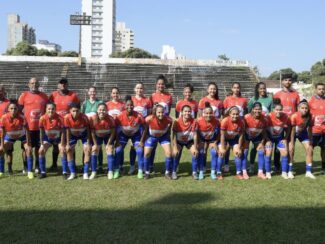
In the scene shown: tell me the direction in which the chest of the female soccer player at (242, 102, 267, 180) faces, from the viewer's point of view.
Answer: toward the camera

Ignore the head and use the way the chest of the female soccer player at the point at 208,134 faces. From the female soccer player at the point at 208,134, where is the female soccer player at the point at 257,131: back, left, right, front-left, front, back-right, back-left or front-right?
left

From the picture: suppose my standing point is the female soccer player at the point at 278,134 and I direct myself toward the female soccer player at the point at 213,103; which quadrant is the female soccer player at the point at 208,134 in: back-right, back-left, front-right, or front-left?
front-left

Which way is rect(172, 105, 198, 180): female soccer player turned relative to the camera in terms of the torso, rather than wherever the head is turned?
toward the camera

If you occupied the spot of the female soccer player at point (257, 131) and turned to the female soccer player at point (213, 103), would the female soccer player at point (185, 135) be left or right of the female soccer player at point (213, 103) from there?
left

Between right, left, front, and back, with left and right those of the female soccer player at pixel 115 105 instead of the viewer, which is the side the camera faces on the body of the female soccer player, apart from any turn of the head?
front

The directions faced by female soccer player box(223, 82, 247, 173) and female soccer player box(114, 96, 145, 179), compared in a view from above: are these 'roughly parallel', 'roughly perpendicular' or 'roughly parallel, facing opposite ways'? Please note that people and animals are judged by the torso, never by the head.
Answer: roughly parallel

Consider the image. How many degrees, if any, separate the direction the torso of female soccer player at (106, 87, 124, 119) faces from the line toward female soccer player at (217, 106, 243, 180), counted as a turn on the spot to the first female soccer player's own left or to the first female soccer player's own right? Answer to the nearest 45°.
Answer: approximately 45° to the first female soccer player's own left

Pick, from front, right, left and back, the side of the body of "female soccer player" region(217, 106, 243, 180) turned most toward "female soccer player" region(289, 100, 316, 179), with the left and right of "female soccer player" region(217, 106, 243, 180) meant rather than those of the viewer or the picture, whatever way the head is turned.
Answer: left

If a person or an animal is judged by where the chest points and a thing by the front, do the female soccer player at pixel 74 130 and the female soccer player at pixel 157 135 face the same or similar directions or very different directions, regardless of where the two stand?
same or similar directions

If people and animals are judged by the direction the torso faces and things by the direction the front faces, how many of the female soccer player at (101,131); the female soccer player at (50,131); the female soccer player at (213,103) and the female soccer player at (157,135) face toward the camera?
4

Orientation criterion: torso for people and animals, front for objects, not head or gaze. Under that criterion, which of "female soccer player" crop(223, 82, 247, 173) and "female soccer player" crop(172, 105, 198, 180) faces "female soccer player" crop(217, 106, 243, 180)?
"female soccer player" crop(223, 82, 247, 173)
